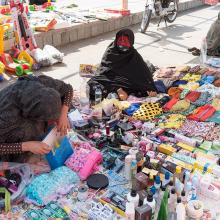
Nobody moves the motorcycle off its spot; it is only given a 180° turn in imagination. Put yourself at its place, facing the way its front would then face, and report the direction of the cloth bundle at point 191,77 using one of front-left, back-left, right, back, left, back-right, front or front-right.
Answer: back-right

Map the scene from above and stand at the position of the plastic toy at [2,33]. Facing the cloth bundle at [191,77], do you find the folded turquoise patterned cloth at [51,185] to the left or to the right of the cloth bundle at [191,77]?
right

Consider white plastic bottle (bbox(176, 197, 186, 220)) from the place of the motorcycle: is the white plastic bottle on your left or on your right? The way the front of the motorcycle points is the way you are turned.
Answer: on your left

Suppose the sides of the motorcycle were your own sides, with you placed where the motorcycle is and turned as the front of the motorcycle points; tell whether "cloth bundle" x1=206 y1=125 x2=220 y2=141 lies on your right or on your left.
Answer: on your left

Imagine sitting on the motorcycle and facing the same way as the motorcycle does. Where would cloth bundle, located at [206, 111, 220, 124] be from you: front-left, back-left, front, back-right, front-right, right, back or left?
front-left

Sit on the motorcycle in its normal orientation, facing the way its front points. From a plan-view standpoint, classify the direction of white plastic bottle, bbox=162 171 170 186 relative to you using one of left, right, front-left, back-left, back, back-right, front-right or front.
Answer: front-left

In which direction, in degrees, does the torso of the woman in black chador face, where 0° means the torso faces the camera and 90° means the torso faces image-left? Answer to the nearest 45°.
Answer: approximately 0°

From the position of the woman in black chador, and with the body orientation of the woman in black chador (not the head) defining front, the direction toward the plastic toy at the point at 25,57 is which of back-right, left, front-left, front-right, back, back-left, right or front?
back-right

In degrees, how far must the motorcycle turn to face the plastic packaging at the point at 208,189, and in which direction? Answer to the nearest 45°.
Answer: approximately 45° to its left

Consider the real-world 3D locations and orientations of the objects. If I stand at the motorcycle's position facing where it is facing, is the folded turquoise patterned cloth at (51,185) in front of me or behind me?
in front

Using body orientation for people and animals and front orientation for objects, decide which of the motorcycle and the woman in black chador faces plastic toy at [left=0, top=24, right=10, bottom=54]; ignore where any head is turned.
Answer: the motorcycle

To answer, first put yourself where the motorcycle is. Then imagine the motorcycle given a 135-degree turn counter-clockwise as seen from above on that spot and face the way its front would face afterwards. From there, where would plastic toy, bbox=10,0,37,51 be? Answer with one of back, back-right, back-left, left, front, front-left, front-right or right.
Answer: back-right

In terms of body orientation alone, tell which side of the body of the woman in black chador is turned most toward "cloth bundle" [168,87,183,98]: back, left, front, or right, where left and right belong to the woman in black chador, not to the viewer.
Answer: left

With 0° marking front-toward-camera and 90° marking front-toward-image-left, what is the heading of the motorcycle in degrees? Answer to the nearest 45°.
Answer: approximately 45°

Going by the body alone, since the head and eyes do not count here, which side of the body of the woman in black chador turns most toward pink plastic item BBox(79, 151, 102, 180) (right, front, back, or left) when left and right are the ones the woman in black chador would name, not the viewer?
front

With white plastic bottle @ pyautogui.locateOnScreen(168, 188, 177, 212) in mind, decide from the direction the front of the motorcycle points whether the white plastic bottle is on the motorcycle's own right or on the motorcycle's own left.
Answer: on the motorcycle's own left

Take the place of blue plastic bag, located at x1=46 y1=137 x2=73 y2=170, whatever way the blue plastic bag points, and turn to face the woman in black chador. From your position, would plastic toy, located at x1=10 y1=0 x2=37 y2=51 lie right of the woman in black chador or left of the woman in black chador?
left

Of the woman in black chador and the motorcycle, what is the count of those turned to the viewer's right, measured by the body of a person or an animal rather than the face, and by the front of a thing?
0

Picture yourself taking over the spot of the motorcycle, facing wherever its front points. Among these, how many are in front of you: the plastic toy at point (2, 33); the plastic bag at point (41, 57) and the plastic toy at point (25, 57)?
3

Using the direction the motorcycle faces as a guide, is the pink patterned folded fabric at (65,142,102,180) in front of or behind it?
in front

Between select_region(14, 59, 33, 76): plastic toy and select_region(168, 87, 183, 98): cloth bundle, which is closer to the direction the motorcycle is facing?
the plastic toy
